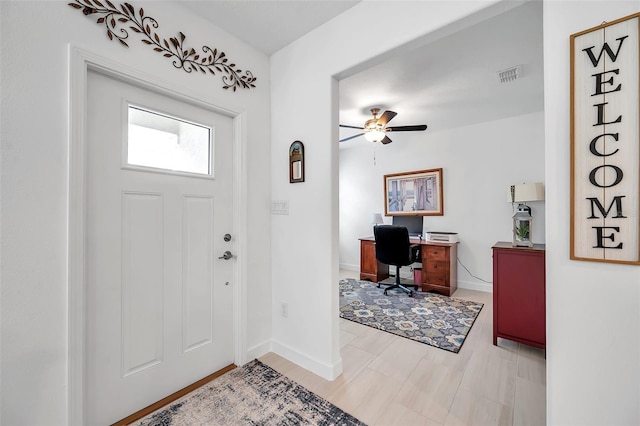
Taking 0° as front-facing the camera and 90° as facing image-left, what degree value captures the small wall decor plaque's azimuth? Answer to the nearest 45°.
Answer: approximately 45°

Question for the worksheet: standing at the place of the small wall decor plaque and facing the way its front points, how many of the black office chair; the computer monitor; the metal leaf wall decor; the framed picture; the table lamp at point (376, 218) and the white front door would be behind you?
4

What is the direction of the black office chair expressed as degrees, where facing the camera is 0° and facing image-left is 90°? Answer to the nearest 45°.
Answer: approximately 225°

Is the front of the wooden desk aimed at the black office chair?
yes

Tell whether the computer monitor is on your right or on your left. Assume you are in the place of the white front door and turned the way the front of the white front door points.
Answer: on your left

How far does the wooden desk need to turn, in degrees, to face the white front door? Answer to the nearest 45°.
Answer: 0° — it already faces it

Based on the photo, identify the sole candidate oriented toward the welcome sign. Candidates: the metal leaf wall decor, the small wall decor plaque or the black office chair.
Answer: the metal leaf wall decor

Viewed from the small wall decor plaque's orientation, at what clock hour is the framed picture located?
The framed picture is roughly at 6 o'clock from the small wall decor plaque.

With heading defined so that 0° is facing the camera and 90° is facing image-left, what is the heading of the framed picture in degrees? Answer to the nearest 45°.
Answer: approximately 45°

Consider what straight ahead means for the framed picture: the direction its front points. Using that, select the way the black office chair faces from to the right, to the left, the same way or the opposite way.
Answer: the opposite way

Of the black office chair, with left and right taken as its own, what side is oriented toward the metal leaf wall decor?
back

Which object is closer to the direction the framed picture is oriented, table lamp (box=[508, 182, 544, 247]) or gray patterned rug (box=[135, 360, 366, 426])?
the gray patterned rug
